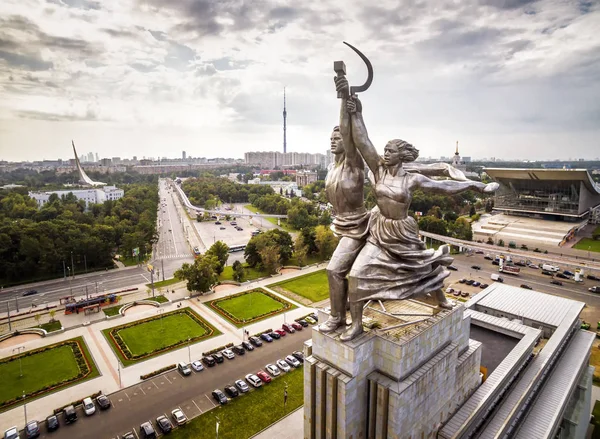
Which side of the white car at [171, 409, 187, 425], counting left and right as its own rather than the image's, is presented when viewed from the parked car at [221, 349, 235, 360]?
left

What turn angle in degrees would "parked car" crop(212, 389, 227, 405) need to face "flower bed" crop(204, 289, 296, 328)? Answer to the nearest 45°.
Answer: approximately 135° to its left

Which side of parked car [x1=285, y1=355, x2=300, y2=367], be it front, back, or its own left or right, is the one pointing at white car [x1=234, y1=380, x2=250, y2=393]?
right

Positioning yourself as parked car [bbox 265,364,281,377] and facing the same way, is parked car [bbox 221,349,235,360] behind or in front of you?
behind

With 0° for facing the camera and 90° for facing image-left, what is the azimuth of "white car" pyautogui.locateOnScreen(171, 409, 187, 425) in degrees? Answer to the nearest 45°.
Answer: approximately 315°

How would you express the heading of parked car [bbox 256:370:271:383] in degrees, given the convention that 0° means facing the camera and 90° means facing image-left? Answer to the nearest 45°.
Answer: approximately 315°

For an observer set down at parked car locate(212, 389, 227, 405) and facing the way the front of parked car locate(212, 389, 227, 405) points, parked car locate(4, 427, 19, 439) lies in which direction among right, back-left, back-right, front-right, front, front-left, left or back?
back-right

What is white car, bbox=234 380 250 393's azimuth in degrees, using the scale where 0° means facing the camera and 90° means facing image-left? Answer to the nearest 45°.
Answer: approximately 315°

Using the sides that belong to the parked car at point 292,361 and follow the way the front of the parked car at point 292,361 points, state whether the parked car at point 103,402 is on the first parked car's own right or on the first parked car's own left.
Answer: on the first parked car's own right

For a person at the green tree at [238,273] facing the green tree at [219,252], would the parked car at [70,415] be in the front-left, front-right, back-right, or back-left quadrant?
back-left
